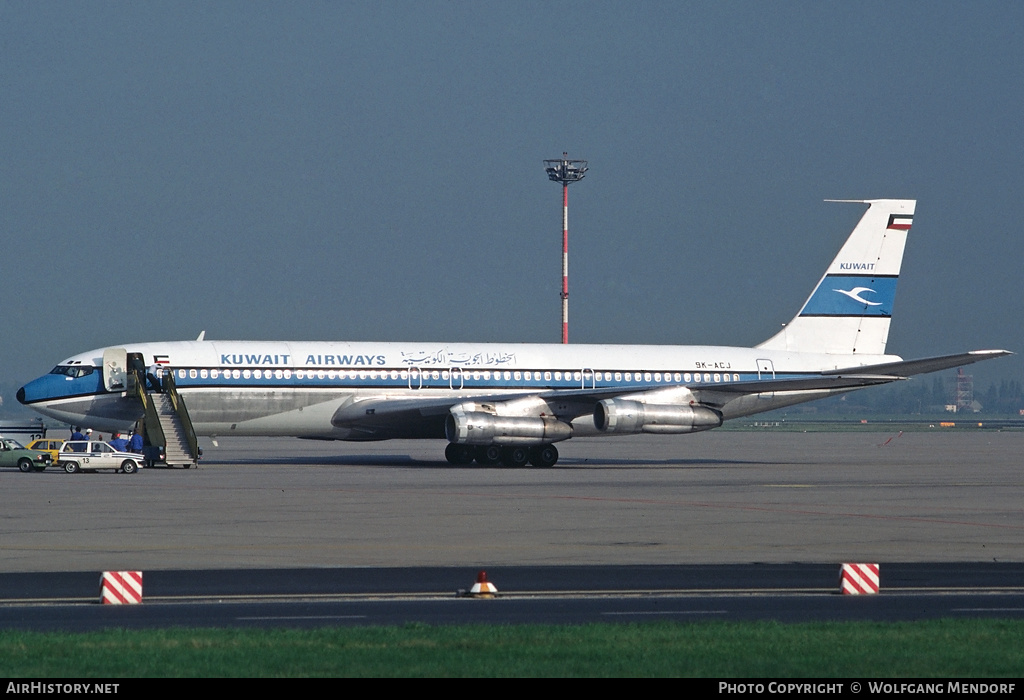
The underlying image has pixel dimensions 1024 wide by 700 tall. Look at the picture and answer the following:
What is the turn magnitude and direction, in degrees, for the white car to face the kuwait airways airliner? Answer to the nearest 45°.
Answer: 0° — it already faces it

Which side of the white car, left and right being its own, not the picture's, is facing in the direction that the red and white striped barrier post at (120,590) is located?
right

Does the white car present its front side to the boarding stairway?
yes

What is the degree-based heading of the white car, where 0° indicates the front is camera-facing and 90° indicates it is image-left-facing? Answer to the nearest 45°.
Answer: approximately 270°

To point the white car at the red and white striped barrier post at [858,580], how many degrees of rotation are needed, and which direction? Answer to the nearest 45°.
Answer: approximately 90° to its right
